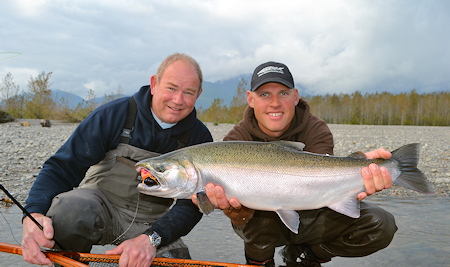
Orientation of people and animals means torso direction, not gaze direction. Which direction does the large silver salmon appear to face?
to the viewer's left

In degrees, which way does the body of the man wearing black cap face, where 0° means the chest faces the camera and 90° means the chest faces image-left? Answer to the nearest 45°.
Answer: approximately 0°
